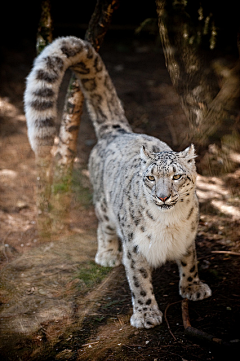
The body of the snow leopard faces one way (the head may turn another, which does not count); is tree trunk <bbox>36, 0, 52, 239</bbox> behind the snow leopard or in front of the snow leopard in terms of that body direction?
behind

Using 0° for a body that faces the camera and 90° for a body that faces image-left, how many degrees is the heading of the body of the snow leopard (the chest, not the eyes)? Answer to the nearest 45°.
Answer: approximately 315°

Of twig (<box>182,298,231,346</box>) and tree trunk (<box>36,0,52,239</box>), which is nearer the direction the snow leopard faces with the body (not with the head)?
the twig
